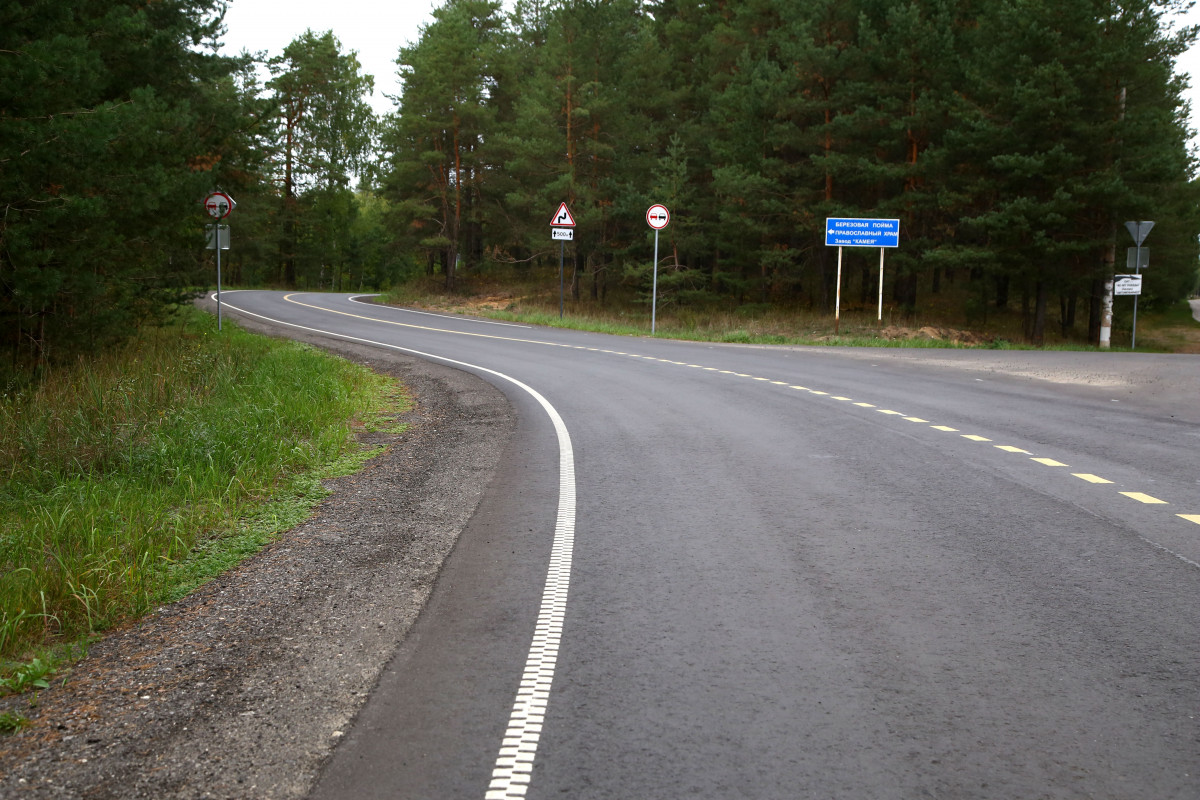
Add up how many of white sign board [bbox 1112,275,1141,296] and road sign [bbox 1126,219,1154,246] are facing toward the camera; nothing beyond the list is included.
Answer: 1

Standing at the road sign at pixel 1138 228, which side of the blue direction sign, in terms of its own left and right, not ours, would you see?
left

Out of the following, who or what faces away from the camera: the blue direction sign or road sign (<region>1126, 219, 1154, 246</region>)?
the road sign

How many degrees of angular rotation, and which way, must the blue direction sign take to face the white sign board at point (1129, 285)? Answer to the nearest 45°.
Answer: approximately 90° to its left

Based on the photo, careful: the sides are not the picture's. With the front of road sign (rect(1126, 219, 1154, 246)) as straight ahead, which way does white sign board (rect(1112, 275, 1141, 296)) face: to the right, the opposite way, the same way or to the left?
the opposite way

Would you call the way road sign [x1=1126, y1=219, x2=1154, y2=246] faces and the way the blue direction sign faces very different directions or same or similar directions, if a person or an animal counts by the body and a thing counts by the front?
very different directions

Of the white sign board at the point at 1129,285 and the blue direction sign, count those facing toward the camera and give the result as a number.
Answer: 2

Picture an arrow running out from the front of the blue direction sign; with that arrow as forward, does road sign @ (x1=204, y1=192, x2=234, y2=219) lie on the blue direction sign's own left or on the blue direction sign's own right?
on the blue direction sign's own right

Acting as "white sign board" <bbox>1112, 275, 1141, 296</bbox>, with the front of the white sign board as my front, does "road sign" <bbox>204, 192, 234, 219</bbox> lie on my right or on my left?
on my right

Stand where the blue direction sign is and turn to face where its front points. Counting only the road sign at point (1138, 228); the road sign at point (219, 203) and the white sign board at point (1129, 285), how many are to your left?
2

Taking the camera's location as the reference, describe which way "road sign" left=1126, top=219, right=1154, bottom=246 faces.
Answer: facing away from the viewer
